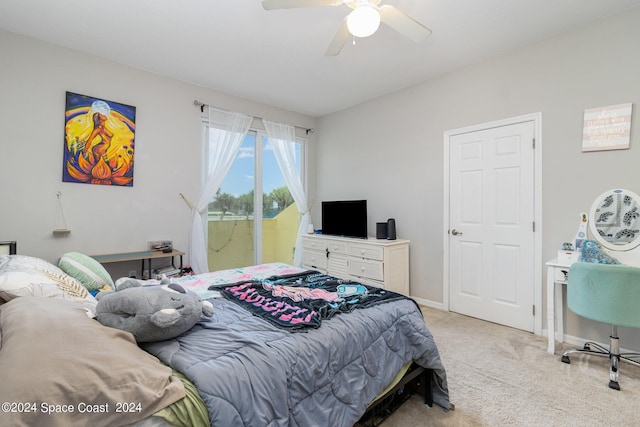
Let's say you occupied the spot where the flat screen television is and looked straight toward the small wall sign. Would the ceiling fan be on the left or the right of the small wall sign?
right

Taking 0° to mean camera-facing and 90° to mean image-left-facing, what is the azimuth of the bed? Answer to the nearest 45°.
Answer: approximately 225°

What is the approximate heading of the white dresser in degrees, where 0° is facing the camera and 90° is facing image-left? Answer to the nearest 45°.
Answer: approximately 45°

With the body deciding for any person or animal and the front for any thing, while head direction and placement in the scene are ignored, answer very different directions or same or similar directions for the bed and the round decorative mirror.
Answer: very different directions

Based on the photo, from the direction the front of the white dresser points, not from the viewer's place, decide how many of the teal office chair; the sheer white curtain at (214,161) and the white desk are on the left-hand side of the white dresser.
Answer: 2

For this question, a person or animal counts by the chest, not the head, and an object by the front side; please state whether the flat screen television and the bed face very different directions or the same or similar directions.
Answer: very different directions
